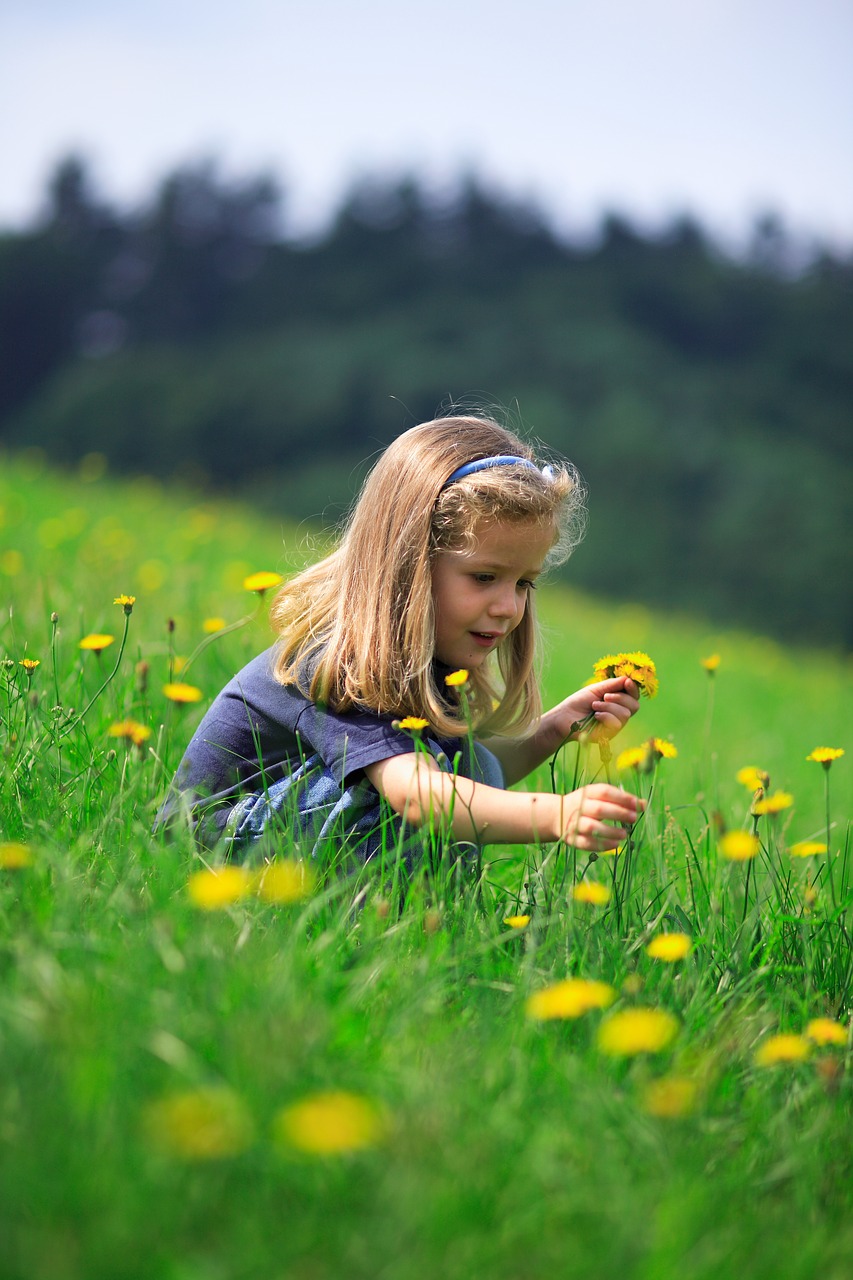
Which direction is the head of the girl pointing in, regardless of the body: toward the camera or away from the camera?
toward the camera

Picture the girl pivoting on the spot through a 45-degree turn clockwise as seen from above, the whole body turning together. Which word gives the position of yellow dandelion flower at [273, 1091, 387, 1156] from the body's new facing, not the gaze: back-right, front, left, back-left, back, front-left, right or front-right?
front-right

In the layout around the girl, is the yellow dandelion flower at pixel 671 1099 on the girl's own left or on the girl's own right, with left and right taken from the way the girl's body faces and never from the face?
on the girl's own right

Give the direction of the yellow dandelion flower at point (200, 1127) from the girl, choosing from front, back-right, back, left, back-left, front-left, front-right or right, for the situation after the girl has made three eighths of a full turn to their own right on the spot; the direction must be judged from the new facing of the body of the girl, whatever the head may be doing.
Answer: front-left

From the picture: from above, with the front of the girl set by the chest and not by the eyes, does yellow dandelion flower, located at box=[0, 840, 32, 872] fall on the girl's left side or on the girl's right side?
on the girl's right side

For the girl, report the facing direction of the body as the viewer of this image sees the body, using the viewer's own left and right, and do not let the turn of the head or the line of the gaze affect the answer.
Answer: facing to the right of the viewer

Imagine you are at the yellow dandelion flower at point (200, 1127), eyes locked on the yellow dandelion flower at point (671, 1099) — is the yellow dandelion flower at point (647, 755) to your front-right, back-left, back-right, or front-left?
front-left
